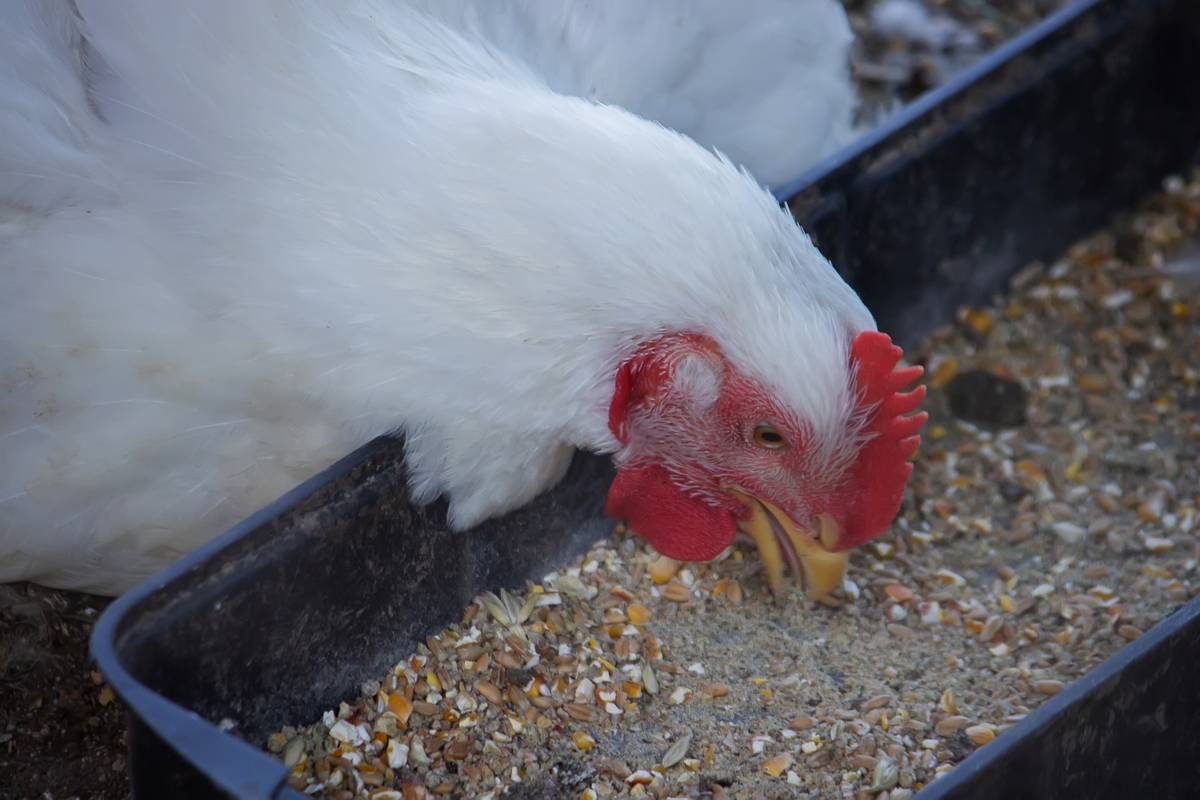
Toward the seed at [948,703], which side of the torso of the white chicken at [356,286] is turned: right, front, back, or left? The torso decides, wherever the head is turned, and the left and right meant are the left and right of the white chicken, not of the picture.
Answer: front

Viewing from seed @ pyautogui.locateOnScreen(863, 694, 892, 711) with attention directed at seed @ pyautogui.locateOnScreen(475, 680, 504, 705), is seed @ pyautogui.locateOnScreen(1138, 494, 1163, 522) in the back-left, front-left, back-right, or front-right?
back-right

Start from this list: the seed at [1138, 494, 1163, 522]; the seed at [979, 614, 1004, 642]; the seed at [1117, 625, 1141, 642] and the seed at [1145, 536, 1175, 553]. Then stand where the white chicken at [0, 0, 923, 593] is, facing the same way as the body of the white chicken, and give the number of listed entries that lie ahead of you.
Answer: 4

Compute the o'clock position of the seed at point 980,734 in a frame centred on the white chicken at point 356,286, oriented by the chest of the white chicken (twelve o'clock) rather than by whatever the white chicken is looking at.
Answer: The seed is roughly at 1 o'clock from the white chicken.

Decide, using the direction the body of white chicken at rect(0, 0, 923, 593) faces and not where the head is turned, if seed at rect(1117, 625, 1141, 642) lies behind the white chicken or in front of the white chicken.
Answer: in front

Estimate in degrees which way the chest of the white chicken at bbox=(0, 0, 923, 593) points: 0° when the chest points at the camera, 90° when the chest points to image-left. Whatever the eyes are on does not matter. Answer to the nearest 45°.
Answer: approximately 270°

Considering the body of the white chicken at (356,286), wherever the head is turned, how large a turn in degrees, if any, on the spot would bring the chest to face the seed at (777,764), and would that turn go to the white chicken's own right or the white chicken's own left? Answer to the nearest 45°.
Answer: approximately 45° to the white chicken's own right

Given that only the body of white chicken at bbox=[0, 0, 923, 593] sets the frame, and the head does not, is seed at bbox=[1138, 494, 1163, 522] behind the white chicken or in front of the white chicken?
in front

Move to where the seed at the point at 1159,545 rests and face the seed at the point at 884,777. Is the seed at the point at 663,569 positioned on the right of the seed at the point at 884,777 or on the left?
right

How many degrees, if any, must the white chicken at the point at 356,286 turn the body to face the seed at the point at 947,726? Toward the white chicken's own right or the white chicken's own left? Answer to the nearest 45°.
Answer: approximately 45° to the white chicken's own right
